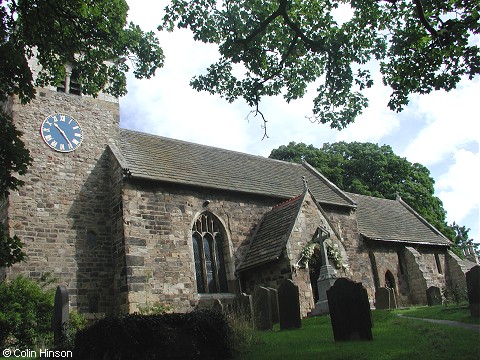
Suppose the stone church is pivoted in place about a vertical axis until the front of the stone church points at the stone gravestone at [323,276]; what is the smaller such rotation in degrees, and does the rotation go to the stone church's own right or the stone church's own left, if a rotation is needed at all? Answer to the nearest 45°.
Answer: approximately 45° to the stone church's own left

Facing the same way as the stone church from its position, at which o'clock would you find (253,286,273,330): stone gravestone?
The stone gravestone is roughly at 12 o'clock from the stone church.

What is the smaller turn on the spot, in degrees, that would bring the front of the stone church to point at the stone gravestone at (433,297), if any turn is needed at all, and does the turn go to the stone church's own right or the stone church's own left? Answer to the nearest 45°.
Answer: approximately 45° to the stone church's own left

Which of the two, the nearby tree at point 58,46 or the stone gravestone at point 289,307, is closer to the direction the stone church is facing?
the stone gravestone

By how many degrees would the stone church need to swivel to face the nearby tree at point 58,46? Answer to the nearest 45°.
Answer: approximately 45° to its right

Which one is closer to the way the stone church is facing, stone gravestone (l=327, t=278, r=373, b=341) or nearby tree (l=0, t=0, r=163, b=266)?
the stone gravestone

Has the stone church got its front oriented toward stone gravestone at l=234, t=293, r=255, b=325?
yes

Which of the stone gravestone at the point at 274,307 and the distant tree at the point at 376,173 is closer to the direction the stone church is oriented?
the stone gravestone

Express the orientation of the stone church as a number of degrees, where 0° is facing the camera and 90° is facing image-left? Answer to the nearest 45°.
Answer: approximately 315°

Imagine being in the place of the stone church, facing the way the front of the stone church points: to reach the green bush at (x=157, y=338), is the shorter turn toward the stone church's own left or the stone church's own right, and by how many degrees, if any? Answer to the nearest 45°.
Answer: approximately 45° to the stone church's own right

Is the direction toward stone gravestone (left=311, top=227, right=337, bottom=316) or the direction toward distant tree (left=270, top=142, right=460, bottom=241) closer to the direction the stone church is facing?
the stone gravestone
